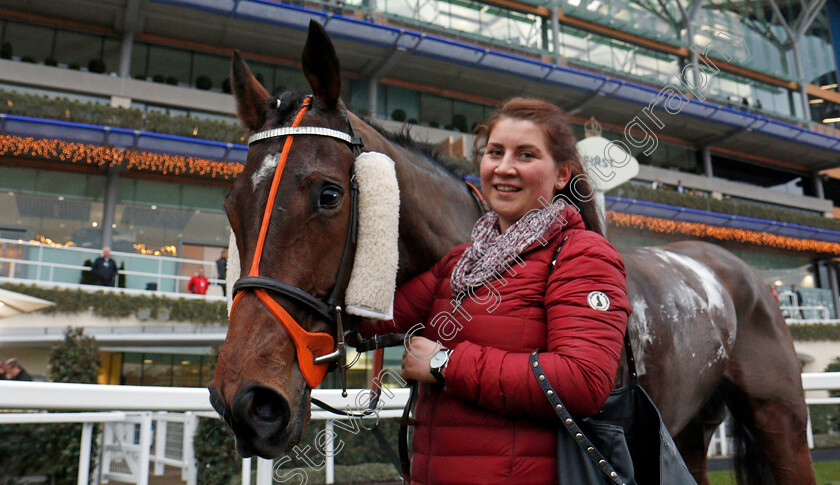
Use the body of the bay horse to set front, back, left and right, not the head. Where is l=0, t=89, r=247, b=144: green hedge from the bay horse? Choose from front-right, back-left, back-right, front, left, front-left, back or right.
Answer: right

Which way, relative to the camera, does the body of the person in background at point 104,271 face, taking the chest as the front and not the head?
toward the camera

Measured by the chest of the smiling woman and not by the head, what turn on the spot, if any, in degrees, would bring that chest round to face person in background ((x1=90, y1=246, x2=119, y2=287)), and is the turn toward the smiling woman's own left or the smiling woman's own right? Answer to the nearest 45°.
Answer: approximately 90° to the smiling woman's own right

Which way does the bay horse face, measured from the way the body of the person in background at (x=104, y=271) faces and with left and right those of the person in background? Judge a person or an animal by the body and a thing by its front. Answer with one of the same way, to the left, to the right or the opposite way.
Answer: to the right

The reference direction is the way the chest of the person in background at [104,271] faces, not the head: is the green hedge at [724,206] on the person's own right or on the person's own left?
on the person's own left

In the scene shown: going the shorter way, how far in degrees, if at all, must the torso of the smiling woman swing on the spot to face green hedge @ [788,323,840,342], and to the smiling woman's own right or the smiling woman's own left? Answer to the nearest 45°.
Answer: approximately 180°

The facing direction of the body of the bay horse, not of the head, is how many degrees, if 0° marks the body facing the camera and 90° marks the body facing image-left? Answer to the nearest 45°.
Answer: approximately 45°

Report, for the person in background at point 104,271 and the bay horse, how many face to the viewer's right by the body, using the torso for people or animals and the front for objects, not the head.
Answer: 0

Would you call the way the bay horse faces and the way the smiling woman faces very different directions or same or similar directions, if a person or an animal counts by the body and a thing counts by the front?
same or similar directions

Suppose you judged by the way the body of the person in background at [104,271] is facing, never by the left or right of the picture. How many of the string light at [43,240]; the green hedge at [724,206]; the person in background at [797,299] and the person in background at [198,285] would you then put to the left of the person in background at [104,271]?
3

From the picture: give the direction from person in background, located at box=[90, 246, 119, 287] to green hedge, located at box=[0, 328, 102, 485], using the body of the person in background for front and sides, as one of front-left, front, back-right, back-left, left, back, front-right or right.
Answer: front

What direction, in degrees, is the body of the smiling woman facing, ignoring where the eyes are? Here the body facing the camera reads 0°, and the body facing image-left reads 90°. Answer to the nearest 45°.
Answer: approximately 45°

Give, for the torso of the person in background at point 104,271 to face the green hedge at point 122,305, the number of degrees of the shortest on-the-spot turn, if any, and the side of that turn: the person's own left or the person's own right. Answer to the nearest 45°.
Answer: approximately 45° to the person's own left
